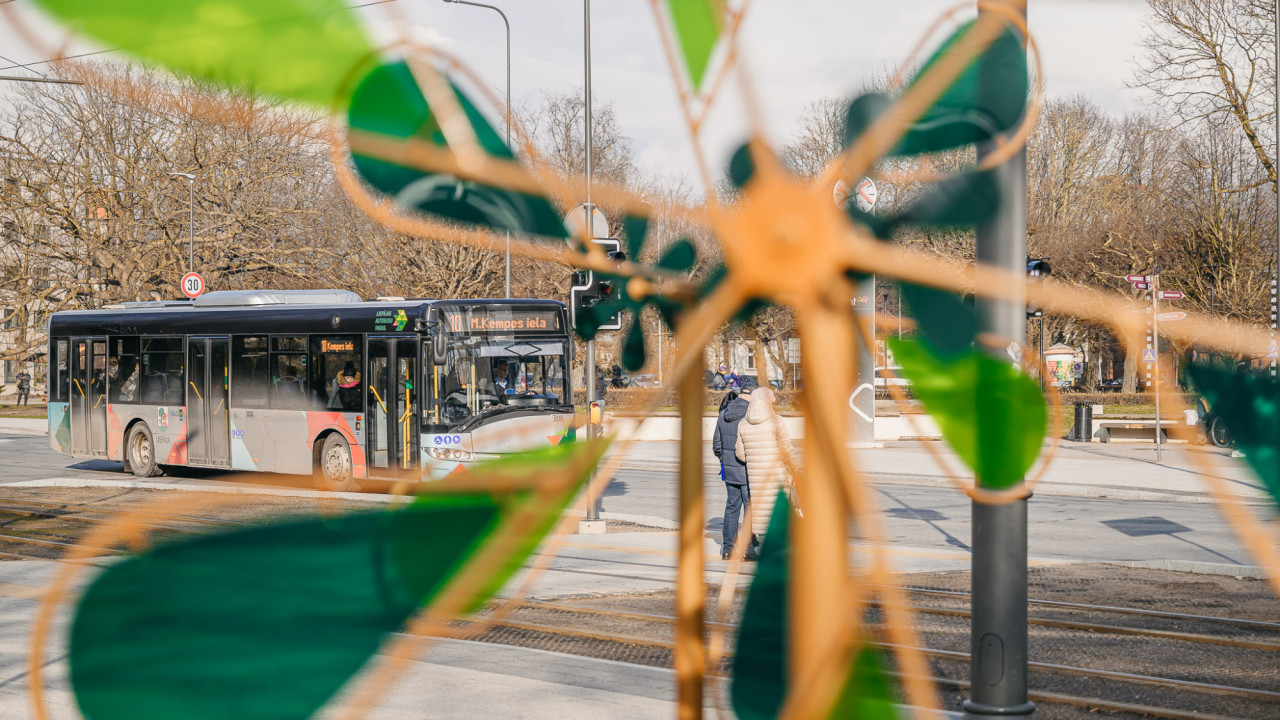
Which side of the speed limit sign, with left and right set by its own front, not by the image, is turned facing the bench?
left

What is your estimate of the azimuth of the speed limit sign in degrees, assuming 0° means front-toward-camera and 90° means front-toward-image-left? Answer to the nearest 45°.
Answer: approximately 0°

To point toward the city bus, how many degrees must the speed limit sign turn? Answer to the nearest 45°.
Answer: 0° — it already faces it

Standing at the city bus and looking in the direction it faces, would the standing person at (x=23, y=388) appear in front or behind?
behind

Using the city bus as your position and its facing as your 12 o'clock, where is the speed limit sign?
The speed limit sign is roughly at 7 o'clock from the city bus.

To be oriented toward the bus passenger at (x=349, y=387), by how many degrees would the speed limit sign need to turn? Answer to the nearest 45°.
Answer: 0° — it already faces them

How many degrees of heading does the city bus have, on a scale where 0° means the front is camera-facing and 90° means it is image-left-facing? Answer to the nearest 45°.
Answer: approximately 315°

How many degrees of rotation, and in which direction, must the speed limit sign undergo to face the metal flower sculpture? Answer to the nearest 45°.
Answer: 0° — it already faces it
